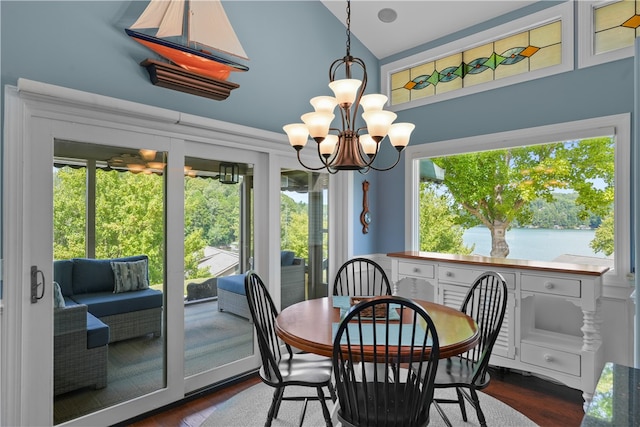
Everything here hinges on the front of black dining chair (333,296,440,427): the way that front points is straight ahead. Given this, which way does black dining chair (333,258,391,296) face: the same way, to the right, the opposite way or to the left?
the opposite way

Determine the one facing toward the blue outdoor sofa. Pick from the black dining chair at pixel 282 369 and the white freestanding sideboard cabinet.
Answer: the white freestanding sideboard cabinet

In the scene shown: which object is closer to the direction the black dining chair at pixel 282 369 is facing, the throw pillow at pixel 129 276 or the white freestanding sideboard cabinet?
the white freestanding sideboard cabinet

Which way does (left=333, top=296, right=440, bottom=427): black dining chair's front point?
away from the camera

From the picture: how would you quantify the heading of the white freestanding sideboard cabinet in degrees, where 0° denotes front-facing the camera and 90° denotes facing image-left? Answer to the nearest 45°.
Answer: approximately 45°

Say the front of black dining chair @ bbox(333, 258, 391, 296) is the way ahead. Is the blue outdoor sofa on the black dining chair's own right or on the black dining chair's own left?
on the black dining chair's own right

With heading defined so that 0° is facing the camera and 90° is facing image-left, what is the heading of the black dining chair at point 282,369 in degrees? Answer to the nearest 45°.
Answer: approximately 270°

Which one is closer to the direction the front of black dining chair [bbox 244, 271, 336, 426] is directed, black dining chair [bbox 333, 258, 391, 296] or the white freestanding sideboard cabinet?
the white freestanding sideboard cabinet

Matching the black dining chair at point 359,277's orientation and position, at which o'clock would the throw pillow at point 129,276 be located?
The throw pillow is roughly at 4 o'clock from the black dining chair.

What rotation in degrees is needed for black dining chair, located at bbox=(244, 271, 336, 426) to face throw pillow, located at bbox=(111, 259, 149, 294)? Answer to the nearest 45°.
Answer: approximately 135° to its left

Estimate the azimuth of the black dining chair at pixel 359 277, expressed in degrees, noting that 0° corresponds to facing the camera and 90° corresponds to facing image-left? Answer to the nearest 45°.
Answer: approximately 0°
